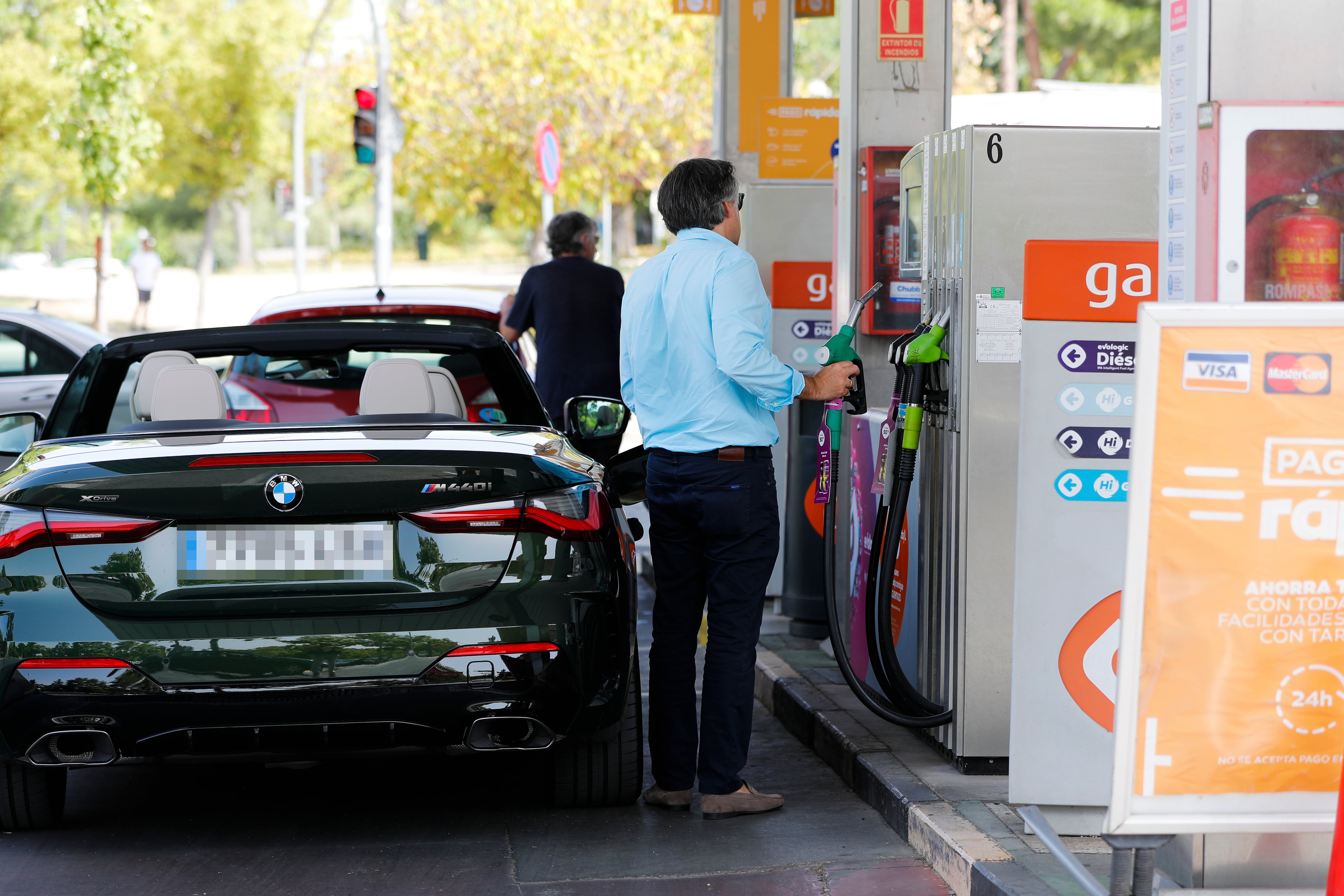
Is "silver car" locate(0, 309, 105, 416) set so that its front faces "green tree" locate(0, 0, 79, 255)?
no

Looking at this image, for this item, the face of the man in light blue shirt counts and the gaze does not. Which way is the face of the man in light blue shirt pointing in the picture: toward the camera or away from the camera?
away from the camera

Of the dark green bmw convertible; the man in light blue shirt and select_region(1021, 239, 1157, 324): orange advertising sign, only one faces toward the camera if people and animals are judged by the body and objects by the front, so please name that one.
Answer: the orange advertising sign

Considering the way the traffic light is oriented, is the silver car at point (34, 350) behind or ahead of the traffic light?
ahead

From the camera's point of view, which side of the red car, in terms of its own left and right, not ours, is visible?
back

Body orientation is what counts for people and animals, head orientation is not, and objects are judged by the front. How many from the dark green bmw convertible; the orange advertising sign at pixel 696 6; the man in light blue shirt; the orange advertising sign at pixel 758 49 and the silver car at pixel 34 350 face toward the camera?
2

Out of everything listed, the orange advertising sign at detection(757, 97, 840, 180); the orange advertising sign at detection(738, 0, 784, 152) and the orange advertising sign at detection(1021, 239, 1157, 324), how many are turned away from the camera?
0

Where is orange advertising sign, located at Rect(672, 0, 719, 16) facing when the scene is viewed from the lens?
facing the viewer

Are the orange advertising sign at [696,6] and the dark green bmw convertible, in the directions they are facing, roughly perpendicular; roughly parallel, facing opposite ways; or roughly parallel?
roughly parallel, facing opposite ways

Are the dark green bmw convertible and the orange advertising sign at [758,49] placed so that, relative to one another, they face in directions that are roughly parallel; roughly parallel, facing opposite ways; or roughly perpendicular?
roughly parallel, facing opposite ways

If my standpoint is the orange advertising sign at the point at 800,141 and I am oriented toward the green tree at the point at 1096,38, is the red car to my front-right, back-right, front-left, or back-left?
back-left

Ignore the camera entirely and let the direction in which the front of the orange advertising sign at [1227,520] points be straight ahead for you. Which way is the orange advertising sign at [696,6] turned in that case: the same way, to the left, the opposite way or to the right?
the same way

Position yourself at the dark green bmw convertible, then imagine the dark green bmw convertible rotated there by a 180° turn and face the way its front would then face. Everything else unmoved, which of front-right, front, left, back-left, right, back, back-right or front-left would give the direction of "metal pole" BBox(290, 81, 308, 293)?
back

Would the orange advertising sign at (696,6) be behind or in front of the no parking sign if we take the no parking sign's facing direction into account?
in front

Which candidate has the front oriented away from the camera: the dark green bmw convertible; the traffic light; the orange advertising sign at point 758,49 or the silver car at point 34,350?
the dark green bmw convertible

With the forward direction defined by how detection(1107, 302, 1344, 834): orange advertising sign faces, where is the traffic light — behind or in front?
behind

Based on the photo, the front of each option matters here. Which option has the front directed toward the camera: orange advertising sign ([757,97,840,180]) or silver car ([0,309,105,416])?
the orange advertising sign

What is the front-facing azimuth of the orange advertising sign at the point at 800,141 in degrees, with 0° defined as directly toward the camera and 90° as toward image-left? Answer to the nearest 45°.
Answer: approximately 0°

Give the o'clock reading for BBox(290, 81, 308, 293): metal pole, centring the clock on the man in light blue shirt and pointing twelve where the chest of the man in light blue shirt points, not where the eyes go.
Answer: The metal pole is roughly at 10 o'clock from the man in light blue shirt.

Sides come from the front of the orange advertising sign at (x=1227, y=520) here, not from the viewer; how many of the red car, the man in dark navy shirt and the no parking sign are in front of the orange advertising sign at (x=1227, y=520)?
0
